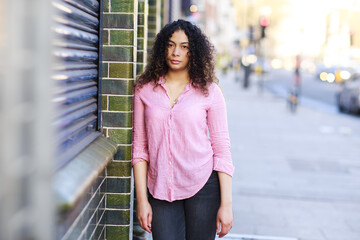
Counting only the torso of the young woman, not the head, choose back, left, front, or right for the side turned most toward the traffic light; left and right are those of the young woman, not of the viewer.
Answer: back

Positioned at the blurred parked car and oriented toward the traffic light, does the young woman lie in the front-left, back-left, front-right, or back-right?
back-left

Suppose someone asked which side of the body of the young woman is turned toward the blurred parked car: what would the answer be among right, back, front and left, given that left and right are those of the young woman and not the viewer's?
back

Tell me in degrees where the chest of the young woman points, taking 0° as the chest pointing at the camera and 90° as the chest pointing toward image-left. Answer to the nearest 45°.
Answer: approximately 0°
